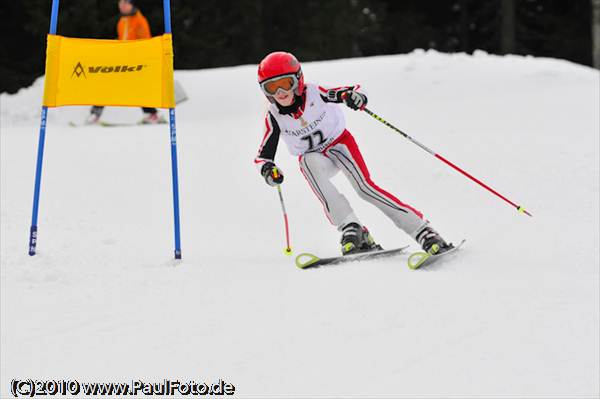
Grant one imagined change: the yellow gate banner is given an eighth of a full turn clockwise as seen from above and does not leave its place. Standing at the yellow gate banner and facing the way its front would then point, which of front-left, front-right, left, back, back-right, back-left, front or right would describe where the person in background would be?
back-right

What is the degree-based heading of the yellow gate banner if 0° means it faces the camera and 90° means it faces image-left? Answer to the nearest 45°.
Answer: approximately 0°

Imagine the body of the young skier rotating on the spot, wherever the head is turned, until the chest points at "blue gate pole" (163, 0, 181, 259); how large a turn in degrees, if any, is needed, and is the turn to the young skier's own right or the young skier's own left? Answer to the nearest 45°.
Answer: approximately 45° to the young skier's own right

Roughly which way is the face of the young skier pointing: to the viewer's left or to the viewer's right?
to the viewer's left
